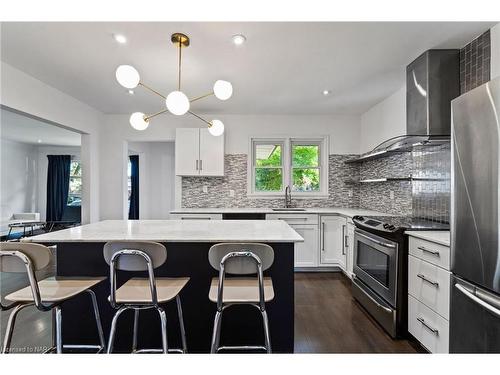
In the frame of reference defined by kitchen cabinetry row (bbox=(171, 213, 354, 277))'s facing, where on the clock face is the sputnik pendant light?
The sputnik pendant light is roughly at 1 o'clock from the kitchen cabinetry row.

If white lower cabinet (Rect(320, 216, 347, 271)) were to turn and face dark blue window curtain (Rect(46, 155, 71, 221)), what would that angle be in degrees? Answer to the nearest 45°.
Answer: approximately 90° to its right

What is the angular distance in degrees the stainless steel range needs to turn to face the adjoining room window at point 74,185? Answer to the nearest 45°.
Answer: approximately 45° to its right

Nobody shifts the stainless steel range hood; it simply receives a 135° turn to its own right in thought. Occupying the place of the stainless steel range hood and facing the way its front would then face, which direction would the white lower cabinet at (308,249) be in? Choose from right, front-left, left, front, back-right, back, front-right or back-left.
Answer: front-left

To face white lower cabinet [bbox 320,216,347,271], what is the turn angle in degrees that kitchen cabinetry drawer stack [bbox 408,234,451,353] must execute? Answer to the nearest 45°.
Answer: approximately 90° to its right

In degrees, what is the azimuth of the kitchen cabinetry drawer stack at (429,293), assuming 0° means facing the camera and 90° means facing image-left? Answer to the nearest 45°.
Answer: approximately 45°

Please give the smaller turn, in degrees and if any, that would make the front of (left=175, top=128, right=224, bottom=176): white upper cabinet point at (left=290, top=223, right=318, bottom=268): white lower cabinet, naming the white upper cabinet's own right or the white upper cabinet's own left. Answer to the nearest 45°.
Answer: approximately 90° to the white upper cabinet's own left

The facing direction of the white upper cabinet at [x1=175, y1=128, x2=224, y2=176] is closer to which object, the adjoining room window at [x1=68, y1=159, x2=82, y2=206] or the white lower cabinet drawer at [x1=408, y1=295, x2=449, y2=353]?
the white lower cabinet drawer

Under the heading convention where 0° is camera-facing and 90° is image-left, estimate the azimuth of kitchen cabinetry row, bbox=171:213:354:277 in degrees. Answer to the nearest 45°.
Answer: approximately 0°

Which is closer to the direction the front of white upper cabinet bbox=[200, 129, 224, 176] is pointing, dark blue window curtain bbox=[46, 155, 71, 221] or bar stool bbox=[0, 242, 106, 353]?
the bar stool

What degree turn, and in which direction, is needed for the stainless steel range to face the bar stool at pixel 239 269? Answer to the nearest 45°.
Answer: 0° — it already faces it

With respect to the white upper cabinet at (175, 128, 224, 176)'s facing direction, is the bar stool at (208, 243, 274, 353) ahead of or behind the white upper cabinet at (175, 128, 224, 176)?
ahead
